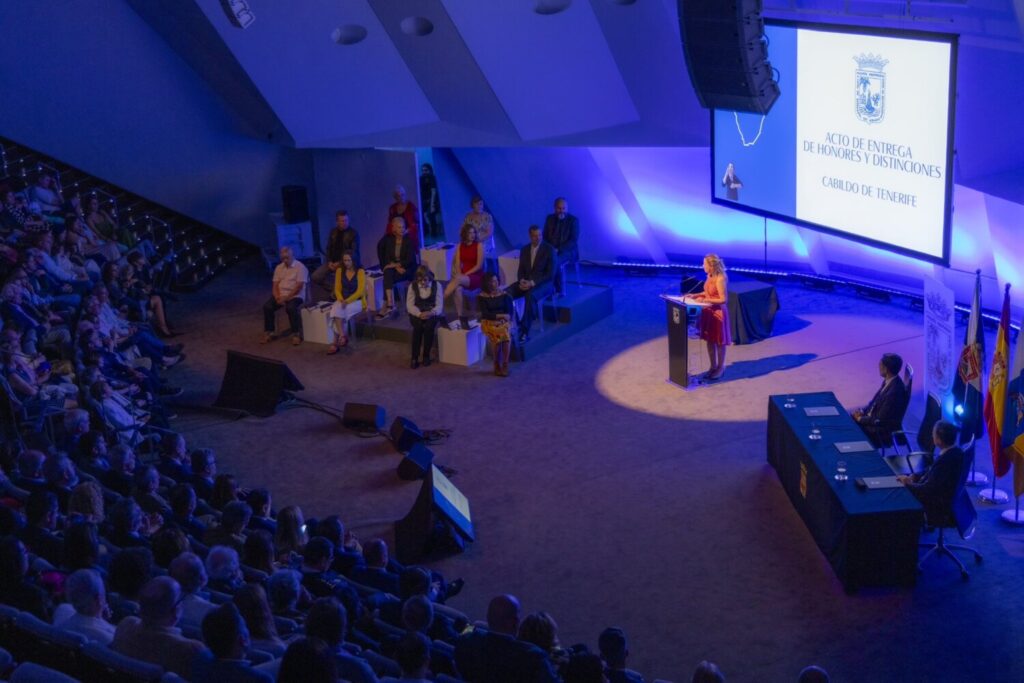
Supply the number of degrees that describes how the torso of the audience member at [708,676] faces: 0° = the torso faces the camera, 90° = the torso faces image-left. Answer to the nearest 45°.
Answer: approximately 180°

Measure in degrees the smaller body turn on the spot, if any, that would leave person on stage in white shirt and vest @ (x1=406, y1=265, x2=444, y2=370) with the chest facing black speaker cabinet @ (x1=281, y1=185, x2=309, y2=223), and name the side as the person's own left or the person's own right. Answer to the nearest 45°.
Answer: approximately 180°

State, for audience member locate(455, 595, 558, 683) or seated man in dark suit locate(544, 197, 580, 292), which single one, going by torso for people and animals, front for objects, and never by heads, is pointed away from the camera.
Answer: the audience member

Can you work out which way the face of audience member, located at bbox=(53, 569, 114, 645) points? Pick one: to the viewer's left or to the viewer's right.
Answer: to the viewer's right

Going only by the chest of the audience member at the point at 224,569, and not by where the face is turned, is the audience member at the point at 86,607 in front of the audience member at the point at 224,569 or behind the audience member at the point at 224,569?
behind

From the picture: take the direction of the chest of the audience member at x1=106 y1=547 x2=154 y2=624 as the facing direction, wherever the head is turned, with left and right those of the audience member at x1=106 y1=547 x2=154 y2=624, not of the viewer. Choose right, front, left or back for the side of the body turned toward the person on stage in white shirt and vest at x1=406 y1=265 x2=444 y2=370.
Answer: front

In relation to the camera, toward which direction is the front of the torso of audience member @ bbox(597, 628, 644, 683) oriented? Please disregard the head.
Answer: away from the camera

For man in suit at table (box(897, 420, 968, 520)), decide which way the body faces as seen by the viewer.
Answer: to the viewer's left

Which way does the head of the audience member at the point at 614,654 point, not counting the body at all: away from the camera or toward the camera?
away from the camera

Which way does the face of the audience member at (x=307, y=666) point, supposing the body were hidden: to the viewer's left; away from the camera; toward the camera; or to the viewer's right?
away from the camera

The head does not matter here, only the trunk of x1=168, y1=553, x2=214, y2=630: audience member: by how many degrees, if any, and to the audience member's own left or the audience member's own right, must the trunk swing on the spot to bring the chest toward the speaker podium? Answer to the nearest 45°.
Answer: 0° — they already face it

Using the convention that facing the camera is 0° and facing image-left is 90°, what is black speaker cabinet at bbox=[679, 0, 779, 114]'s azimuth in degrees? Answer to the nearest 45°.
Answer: approximately 45°

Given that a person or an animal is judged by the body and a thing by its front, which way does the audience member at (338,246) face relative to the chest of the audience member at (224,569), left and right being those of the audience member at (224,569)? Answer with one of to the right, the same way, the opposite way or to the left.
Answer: the opposite way

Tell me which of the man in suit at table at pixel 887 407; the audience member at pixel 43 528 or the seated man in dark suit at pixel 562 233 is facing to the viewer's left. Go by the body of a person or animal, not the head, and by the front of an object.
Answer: the man in suit at table

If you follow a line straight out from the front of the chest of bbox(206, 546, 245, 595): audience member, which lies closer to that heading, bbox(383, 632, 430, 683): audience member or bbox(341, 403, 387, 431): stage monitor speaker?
the stage monitor speaker

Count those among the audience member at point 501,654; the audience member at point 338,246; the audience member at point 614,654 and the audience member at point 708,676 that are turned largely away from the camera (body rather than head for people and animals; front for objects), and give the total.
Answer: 3

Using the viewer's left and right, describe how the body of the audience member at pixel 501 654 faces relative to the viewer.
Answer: facing away from the viewer

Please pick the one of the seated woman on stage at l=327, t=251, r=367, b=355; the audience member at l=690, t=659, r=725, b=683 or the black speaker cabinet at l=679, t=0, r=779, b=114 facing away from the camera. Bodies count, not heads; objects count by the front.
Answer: the audience member at l=690, t=659, r=725, b=683
